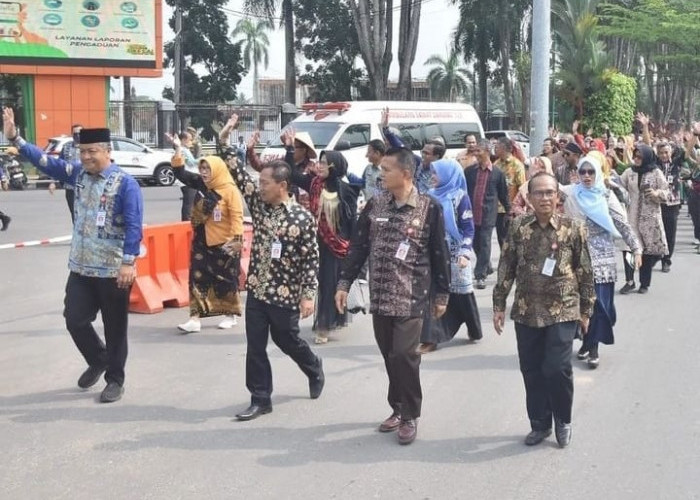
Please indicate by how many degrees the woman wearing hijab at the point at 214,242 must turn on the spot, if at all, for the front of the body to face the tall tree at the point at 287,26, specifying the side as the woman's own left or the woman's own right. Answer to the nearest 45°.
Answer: approximately 135° to the woman's own right

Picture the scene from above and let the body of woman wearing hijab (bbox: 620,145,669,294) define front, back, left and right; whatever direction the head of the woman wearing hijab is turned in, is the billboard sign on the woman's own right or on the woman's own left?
on the woman's own right

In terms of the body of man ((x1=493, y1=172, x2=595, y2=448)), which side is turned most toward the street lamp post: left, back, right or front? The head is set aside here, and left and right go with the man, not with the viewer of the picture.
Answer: back

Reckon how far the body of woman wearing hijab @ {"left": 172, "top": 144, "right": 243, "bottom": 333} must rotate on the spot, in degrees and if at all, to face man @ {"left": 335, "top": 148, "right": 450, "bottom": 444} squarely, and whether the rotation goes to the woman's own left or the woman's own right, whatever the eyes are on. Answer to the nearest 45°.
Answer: approximately 45° to the woman's own left

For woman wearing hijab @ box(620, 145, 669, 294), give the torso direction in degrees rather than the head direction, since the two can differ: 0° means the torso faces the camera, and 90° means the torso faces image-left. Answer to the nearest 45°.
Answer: approximately 45°

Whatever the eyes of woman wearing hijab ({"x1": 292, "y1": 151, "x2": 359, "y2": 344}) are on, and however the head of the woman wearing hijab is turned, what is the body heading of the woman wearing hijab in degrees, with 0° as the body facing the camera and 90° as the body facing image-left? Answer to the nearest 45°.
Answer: approximately 45°

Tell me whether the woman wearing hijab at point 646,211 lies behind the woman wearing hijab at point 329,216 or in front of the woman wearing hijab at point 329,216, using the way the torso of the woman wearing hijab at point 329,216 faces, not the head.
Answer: behind

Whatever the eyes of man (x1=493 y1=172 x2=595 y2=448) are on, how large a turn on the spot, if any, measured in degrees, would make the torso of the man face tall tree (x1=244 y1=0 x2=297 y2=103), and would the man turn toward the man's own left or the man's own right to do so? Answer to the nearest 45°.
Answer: approximately 180°

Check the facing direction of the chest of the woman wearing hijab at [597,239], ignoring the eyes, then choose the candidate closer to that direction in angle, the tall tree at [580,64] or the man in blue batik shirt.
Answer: the man in blue batik shirt

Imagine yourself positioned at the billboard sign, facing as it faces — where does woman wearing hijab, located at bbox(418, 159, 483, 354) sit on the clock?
The woman wearing hijab is roughly at 12 o'clock from the billboard sign.

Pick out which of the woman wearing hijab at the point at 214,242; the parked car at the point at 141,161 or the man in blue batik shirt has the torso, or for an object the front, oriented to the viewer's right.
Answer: the parked car

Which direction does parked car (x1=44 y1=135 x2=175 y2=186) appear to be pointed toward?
to the viewer's right
